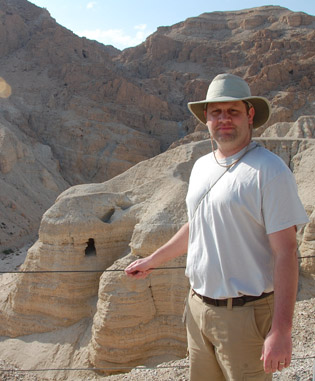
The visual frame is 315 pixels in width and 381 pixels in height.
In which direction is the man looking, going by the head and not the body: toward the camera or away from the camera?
toward the camera

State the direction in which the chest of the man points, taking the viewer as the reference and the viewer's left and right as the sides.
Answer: facing the viewer and to the left of the viewer
